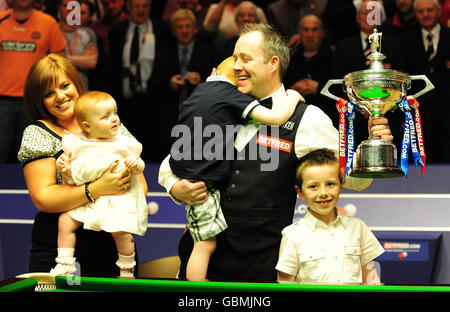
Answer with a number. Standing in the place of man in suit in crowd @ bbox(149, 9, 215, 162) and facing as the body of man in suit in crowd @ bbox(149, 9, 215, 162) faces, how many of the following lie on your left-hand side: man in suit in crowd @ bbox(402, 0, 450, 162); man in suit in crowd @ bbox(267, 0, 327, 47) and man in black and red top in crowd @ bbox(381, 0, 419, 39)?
3

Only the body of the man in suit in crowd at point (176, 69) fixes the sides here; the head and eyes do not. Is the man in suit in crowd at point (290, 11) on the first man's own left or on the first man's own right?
on the first man's own left

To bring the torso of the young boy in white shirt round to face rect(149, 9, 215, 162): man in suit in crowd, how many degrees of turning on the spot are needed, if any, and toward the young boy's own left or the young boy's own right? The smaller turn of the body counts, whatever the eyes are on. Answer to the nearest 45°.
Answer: approximately 135° to the young boy's own right

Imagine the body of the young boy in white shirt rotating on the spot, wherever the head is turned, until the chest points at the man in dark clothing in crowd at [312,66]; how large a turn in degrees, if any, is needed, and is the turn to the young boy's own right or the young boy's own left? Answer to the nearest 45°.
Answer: approximately 180°

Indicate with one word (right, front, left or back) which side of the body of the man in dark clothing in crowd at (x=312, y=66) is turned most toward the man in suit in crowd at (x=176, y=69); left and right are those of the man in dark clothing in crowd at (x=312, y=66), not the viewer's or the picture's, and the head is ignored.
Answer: right

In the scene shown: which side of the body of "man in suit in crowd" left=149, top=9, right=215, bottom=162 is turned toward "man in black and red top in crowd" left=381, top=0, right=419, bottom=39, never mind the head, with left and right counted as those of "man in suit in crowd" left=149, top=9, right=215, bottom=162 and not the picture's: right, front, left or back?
left

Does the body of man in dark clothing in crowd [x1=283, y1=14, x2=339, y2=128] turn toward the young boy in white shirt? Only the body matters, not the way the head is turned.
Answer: yes

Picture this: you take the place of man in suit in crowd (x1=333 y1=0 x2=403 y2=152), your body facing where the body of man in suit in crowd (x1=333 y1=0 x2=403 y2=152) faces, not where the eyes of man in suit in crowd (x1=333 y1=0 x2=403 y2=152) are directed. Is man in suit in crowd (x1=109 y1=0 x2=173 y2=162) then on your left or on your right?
on your right
